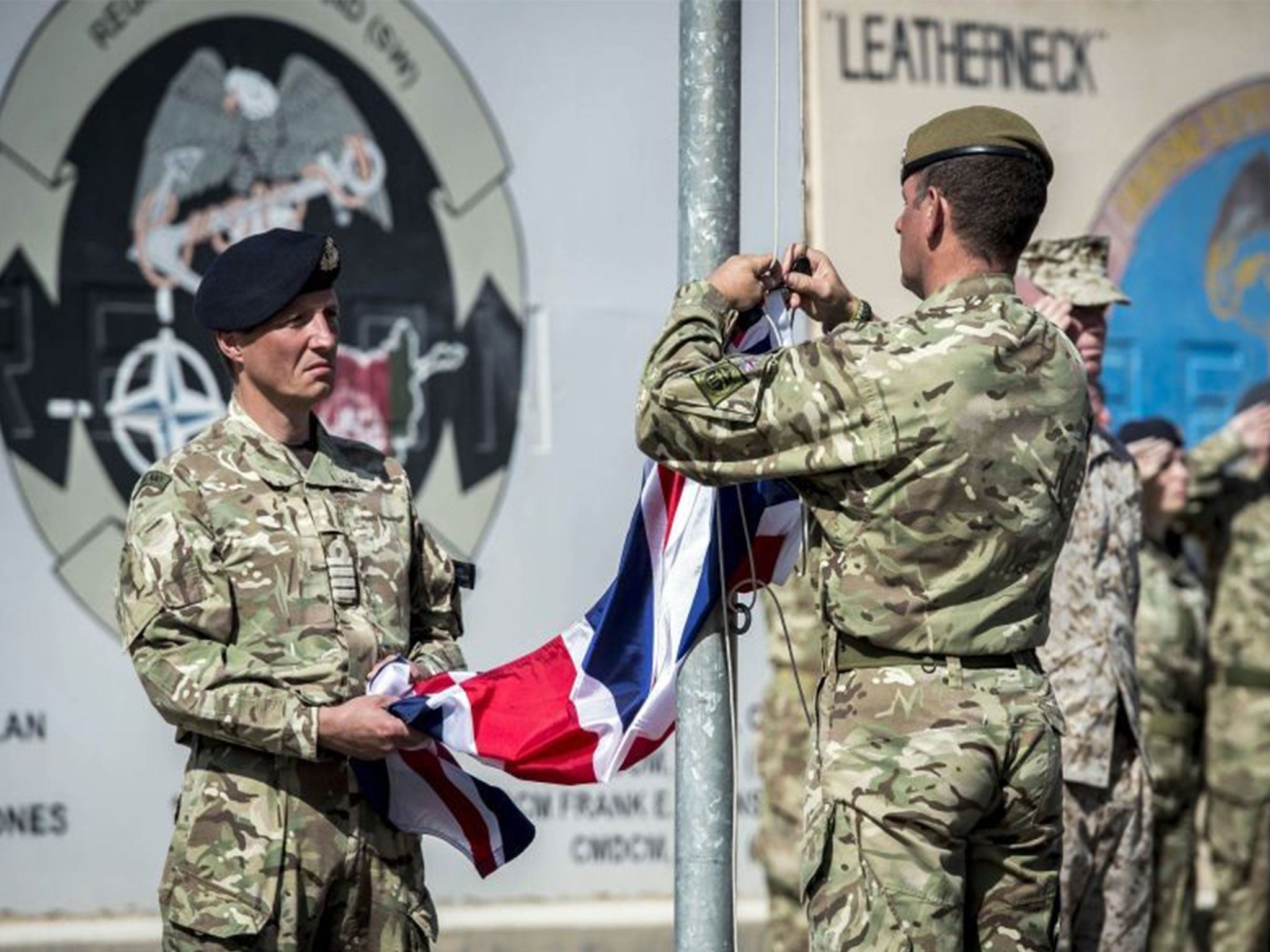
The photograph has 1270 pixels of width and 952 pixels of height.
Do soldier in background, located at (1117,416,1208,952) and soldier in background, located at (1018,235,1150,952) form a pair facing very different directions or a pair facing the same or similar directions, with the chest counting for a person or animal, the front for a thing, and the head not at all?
same or similar directions

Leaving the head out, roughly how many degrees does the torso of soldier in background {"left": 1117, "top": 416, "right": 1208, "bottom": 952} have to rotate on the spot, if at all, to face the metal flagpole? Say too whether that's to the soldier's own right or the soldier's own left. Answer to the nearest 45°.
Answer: approximately 45° to the soldier's own right

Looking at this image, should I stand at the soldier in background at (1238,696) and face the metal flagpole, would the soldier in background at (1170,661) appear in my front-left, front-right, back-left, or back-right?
front-right

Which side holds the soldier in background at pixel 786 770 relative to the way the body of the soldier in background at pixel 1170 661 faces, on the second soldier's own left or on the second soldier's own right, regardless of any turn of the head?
on the second soldier's own right
